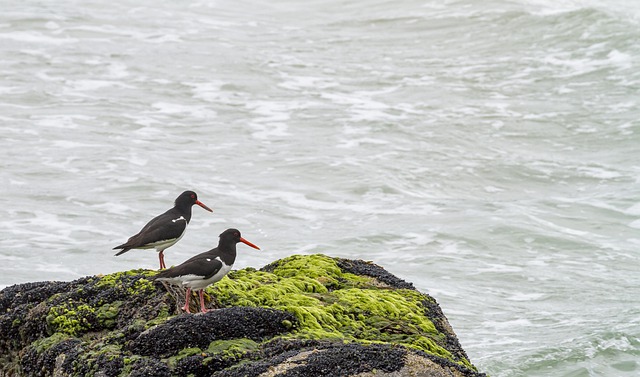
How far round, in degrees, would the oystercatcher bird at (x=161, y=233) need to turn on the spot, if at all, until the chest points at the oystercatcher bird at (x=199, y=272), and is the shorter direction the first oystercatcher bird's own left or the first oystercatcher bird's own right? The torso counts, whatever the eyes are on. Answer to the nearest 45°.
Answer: approximately 90° to the first oystercatcher bird's own right

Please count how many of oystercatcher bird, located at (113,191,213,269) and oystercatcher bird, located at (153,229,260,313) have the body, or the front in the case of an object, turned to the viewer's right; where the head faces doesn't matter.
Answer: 2

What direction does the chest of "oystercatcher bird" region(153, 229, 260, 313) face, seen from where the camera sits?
to the viewer's right

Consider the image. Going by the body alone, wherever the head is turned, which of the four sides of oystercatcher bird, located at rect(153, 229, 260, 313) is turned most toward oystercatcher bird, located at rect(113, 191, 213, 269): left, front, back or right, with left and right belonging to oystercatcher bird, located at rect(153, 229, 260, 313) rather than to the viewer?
left

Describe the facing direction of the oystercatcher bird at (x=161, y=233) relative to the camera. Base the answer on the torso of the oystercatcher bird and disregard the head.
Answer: to the viewer's right
